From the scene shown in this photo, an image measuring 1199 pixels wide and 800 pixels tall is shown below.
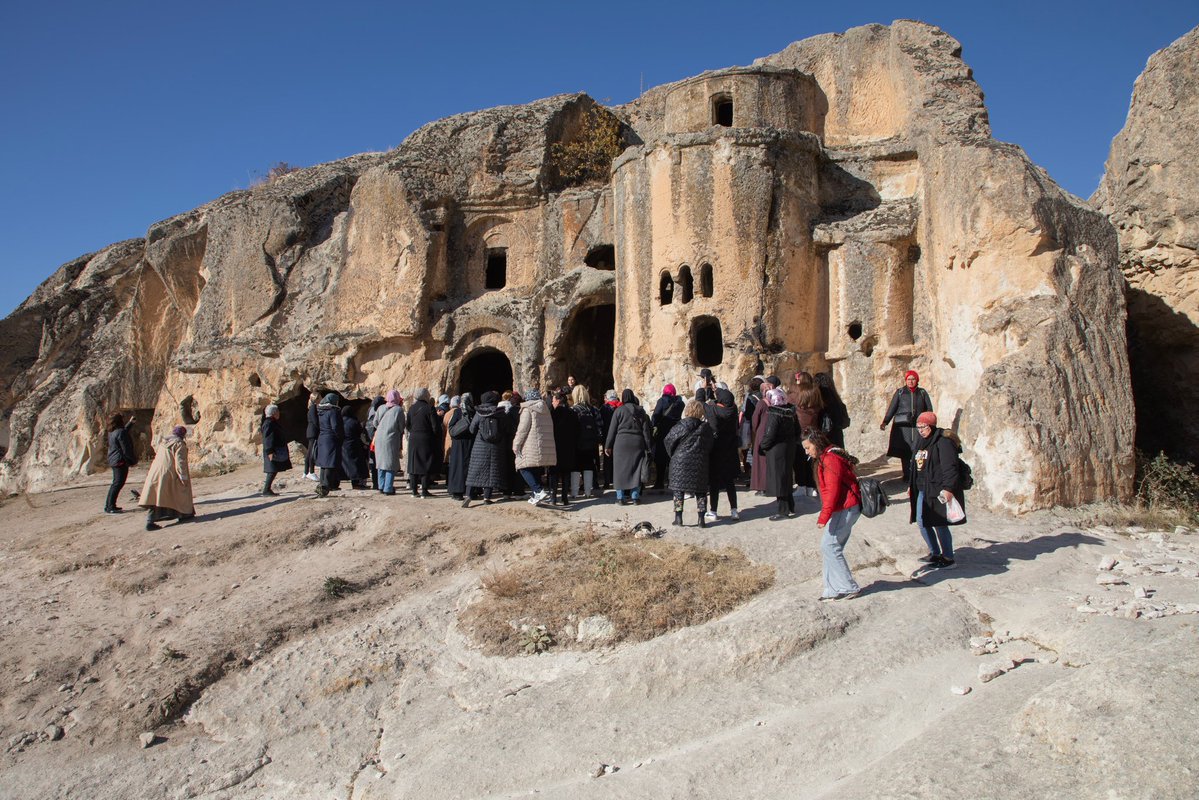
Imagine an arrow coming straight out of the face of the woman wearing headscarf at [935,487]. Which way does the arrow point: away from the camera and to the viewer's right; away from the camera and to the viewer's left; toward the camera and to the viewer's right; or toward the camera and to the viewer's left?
toward the camera and to the viewer's left

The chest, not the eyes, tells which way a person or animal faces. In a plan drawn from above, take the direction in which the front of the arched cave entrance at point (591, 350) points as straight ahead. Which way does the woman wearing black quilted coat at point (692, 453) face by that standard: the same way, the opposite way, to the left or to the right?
the opposite way

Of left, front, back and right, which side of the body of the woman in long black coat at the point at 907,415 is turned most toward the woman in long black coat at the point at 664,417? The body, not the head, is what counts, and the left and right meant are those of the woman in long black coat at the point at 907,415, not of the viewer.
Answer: right

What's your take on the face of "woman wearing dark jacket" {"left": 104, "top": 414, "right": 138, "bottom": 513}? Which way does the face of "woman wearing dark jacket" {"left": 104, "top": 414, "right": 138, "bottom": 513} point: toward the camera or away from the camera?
away from the camera

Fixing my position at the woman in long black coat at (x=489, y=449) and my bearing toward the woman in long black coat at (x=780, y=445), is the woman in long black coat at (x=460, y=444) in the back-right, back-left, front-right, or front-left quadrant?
back-left

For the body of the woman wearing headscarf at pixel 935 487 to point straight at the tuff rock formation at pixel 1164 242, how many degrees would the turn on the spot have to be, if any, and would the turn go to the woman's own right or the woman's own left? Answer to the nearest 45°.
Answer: approximately 180°

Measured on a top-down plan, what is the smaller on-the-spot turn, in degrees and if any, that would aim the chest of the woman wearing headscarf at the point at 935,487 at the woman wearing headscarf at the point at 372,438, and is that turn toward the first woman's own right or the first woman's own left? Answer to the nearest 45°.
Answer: approximately 45° to the first woman's own right

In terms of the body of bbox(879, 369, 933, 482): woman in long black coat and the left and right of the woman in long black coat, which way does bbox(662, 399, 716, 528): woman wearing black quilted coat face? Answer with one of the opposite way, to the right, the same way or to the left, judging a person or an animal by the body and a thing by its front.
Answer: the opposite way

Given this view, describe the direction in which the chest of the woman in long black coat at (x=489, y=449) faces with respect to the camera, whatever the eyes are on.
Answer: away from the camera

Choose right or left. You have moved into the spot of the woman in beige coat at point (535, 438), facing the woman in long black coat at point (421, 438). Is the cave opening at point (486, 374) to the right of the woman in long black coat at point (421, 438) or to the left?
right

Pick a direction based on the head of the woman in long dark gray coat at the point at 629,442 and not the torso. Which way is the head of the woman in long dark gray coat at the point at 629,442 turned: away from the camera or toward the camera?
away from the camera

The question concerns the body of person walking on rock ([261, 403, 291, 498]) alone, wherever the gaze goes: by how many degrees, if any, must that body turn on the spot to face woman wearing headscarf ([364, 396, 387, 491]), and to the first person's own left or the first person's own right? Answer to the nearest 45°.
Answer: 0° — they already face them

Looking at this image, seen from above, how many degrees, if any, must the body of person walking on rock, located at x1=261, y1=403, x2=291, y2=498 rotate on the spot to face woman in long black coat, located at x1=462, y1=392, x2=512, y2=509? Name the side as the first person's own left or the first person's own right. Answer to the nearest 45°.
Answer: approximately 45° to the first person's own right

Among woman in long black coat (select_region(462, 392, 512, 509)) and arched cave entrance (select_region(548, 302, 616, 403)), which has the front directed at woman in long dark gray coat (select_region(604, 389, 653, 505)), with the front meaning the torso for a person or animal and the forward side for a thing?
the arched cave entrance
